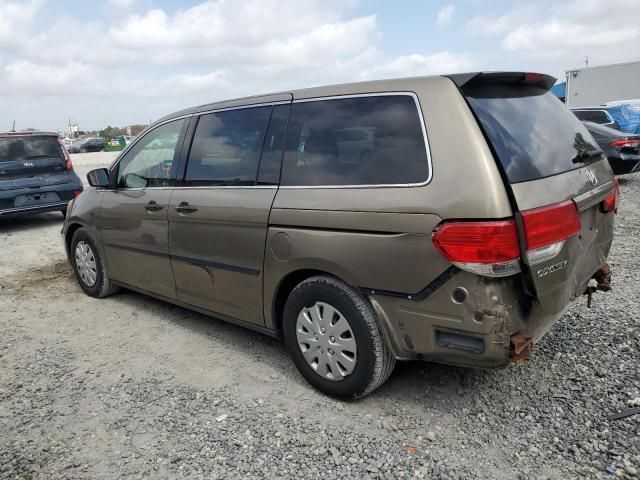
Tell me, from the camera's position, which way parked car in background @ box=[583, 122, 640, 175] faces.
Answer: facing away from the viewer and to the left of the viewer

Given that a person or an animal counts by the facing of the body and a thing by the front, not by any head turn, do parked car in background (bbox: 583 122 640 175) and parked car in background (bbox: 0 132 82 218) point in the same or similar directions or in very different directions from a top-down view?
same or similar directions

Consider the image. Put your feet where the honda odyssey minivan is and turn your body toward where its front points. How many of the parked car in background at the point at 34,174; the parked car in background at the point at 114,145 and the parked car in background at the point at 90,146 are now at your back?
0

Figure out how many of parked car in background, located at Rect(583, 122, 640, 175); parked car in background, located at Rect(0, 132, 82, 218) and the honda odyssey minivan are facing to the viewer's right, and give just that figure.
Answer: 0

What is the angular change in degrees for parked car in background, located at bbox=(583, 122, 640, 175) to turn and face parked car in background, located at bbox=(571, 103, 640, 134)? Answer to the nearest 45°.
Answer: approximately 45° to its right

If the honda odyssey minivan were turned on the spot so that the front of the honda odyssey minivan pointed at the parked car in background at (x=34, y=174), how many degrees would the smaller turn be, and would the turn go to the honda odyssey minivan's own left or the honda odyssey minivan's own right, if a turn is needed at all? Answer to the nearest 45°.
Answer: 0° — it already faces it

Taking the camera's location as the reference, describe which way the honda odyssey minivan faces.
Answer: facing away from the viewer and to the left of the viewer

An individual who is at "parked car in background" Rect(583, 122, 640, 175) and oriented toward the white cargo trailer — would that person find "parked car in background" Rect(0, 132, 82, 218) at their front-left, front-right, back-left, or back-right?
back-left

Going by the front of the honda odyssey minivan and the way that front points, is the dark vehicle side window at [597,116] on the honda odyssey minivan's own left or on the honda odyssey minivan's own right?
on the honda odyssey minivan's own right

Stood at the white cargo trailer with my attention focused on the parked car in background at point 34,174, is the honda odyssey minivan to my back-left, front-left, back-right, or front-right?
front-left

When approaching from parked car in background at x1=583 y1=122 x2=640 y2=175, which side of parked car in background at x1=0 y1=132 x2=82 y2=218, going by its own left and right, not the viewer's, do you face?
right

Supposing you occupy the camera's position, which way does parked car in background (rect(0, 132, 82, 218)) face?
facing away from the viewer

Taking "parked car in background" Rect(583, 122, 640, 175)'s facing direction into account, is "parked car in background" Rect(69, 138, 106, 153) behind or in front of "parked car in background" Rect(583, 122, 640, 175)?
in front

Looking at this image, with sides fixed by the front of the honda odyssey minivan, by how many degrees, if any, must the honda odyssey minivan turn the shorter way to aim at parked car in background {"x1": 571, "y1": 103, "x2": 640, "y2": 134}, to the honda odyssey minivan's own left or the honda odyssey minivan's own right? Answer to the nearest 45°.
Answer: approximately 90° to the honda odyssey minivan's own right

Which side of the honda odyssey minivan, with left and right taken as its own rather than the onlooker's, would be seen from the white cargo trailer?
right

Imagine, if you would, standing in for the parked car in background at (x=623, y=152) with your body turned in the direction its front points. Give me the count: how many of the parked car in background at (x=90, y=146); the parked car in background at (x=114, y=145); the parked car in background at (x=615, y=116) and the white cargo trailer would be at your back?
0
